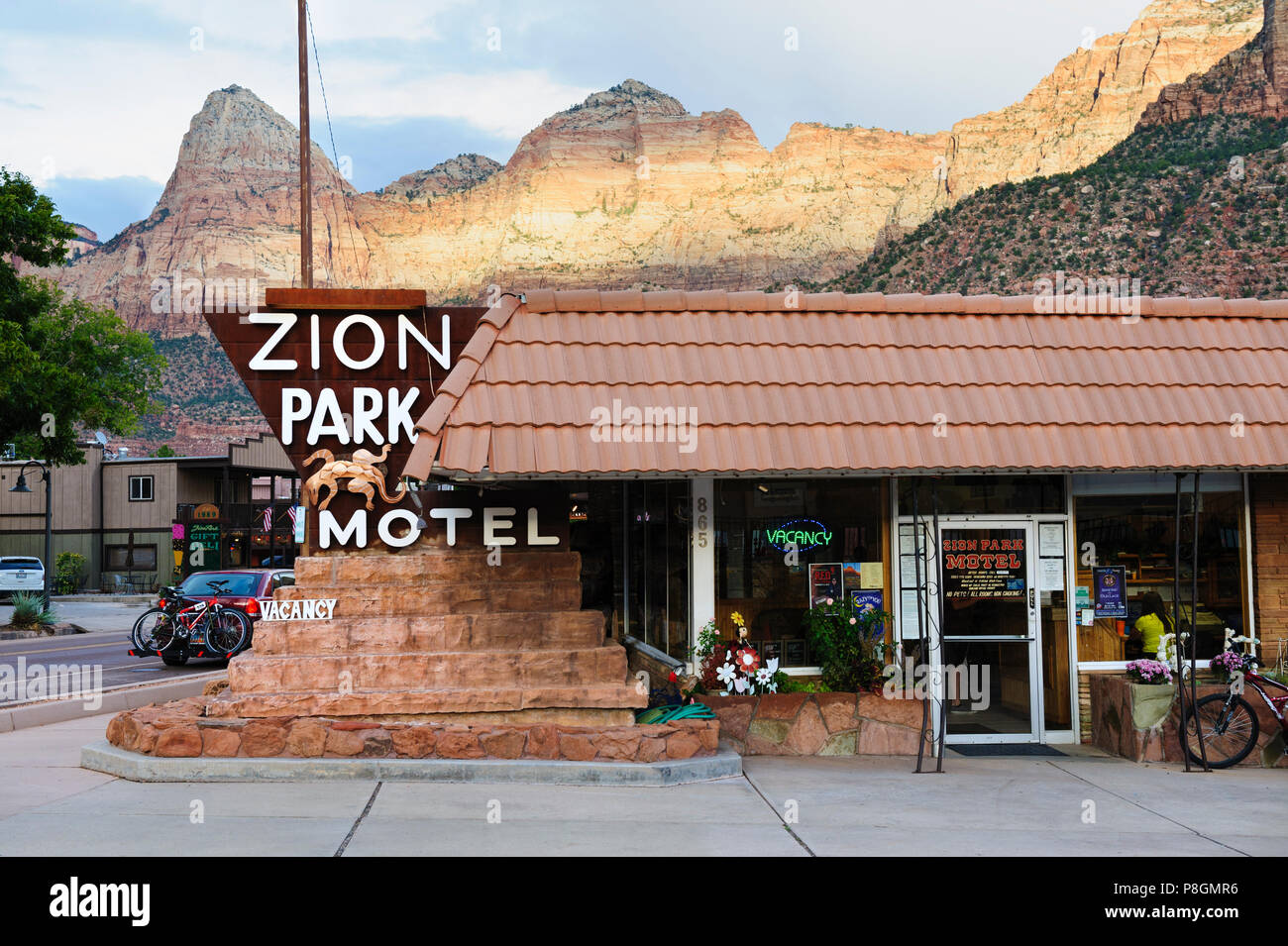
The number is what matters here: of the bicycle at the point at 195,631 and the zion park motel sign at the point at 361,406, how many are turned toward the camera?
1

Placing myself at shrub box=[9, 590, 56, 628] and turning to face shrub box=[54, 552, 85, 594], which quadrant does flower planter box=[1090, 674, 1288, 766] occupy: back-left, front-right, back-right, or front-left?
back-right

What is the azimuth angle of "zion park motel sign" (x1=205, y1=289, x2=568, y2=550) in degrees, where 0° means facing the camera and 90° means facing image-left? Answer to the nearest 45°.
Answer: approximately 0°

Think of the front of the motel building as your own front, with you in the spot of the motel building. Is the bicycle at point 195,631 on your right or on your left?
on your right

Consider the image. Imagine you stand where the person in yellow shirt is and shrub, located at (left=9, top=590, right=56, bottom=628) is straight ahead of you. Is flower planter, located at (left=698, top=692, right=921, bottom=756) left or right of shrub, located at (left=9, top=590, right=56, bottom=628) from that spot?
left
